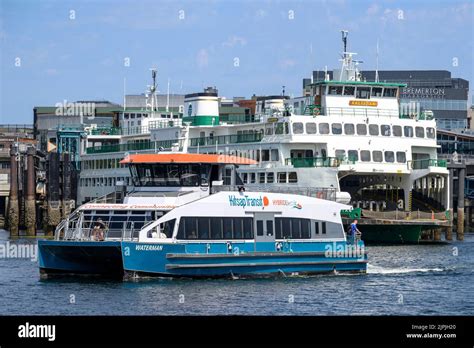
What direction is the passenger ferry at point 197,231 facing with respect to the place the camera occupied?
facing the viewer and to the left of the viewer
